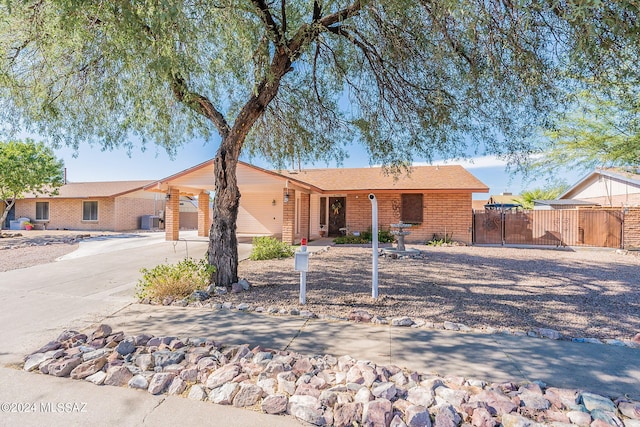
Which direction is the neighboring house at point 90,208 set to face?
toward the camera

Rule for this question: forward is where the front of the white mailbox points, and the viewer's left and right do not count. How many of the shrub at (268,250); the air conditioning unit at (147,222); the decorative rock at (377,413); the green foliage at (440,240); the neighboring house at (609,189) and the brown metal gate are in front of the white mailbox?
1

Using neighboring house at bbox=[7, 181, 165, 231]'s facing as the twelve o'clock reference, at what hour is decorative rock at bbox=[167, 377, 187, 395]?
The decorative rock is roughly at 12 o'clock from the neighboring house.

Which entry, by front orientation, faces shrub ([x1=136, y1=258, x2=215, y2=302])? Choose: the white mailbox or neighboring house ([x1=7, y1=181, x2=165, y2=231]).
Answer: the neighboring house

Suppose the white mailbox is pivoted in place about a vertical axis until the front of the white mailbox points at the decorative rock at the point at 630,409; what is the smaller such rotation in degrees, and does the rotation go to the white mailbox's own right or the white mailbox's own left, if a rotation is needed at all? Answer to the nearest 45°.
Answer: approximately 45° to the white mailbox's own left

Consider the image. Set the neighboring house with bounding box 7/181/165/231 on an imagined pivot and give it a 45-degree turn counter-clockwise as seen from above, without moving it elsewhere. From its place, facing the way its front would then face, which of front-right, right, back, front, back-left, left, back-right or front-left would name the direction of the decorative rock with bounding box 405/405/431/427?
front-right

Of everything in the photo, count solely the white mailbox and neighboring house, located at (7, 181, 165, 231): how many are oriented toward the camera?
2

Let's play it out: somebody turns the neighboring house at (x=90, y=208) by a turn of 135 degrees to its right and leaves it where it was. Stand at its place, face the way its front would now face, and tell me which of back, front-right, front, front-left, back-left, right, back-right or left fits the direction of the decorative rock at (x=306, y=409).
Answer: back-left

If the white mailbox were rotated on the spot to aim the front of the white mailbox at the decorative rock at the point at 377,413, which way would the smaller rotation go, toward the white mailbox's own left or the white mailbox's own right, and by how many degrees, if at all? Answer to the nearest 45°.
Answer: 0° — it already faces it

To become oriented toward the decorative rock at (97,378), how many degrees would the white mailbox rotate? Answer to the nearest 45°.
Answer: approximately 45° to its right

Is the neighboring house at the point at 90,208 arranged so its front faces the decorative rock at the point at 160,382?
yes

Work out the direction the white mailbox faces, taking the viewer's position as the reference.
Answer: facing the viewer

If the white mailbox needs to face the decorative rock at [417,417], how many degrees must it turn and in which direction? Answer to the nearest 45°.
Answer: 0° — it already faces it

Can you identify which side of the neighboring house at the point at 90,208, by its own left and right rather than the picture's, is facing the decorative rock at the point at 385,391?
front

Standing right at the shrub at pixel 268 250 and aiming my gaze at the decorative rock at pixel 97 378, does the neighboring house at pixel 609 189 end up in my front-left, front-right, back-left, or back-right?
back-left

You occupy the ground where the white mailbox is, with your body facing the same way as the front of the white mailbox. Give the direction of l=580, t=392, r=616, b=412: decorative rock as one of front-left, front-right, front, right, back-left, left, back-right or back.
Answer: front-left

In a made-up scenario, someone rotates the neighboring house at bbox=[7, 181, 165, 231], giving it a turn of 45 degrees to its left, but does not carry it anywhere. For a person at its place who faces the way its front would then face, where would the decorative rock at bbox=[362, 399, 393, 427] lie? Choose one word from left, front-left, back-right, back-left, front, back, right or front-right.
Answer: front-right
